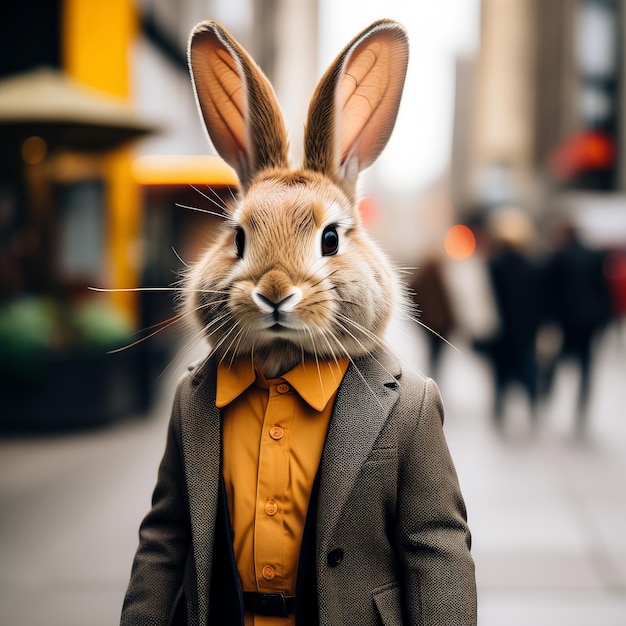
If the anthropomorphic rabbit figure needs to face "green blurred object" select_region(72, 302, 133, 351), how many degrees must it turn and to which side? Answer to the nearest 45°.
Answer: approximately 180°

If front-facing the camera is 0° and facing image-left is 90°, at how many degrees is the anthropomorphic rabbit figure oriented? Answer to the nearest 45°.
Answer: approximately 0°

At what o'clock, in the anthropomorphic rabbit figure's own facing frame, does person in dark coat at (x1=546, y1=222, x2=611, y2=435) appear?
The person in dark coat is roughly at 7 o'clock from the anthropomorphic rabbit figure.

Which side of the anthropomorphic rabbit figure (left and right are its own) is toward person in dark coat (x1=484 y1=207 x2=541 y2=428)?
back
